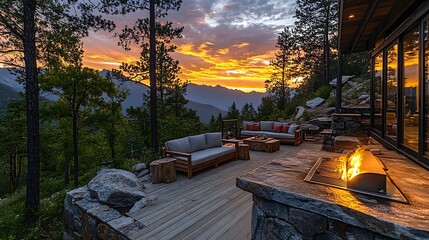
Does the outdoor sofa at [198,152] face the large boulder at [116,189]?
no

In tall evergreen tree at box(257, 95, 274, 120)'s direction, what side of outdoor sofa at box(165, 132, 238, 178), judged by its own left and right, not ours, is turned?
left

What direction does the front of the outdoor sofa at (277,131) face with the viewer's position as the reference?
facing the viewer and to the left of the viewer

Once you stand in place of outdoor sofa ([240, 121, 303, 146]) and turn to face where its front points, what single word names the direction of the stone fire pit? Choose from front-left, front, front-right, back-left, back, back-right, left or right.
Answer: front-left

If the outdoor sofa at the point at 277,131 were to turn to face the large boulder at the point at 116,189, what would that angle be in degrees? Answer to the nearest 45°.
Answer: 0° — it already faces it

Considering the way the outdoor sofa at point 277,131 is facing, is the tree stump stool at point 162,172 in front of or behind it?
in front

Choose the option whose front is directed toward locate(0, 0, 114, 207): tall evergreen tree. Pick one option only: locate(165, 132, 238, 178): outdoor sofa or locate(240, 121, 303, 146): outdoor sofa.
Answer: locate(240, 121, 303, 146): outdoor sofa

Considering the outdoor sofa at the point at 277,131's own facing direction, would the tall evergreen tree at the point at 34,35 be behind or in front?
in front

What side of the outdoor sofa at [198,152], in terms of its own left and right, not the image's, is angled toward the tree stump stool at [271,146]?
left

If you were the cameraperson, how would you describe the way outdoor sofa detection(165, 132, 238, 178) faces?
facing the viewer and to the right of the viewer

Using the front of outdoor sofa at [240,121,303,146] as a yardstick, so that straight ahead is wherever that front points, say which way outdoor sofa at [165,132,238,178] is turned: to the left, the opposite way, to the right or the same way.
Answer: to the left

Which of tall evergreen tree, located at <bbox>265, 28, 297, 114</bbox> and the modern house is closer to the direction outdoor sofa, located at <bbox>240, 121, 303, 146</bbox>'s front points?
the modern house

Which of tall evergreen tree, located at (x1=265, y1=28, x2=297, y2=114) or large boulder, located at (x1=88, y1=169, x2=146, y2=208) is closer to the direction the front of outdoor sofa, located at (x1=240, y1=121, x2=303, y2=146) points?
the large boulder

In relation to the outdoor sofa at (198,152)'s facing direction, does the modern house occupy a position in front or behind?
in front

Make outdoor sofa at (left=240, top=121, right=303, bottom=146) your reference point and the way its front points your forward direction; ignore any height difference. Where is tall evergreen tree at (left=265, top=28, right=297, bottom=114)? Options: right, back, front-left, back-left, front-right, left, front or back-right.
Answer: back-right

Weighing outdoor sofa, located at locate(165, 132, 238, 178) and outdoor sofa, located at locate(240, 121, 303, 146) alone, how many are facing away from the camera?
0

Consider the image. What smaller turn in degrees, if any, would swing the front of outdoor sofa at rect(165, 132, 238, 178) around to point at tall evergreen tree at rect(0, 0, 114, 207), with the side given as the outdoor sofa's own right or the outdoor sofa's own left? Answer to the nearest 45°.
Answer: approximately 135° to the outdoor sofa's own right
